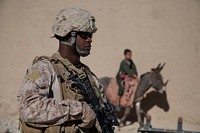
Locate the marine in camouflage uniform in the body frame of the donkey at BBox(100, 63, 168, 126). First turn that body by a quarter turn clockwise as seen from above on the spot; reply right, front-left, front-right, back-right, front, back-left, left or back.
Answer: front

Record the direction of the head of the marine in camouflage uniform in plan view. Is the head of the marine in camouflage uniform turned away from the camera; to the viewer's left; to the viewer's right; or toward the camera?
to the viewer's right

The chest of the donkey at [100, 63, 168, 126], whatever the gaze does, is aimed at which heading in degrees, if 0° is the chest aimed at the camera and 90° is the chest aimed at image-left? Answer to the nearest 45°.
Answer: approximately 270°
